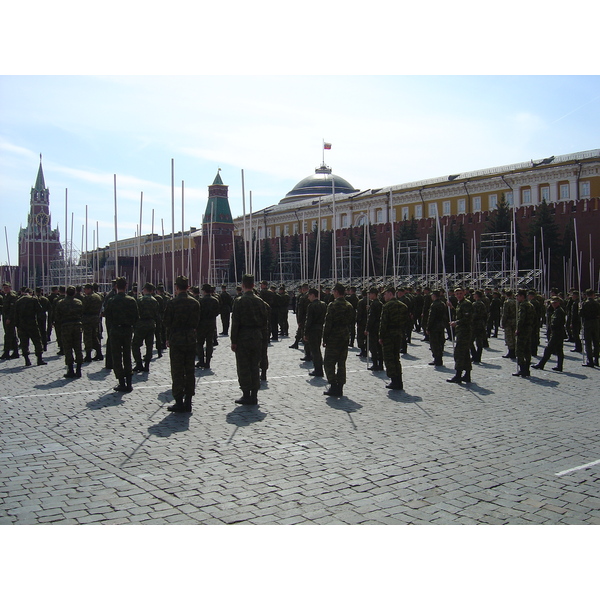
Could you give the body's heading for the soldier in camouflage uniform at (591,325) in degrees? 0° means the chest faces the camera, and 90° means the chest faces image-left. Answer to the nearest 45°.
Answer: approximately 135°

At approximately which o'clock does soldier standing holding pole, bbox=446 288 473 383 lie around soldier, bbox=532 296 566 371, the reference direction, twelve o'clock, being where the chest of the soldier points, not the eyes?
The soldier standing holding pole is roughly at 10 o'clock from the soldier.

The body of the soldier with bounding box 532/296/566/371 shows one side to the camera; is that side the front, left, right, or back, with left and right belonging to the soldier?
left

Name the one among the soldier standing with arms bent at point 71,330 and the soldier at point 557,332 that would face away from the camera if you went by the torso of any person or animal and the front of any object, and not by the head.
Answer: the soldier standing with arms bent

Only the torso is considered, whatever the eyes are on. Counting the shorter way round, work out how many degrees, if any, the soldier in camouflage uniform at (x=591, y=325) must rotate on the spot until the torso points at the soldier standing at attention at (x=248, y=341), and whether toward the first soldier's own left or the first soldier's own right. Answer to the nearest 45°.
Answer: approximately 90° to the first soldier's own left

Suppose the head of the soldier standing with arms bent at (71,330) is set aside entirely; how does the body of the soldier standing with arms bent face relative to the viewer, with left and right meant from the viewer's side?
facing away from the viewer

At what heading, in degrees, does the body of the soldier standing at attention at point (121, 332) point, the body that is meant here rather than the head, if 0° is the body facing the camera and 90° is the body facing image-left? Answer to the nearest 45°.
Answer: approximately 180°

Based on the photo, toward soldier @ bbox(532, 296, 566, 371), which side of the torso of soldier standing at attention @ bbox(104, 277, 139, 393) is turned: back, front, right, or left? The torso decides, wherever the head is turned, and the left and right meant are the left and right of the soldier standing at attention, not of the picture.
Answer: right

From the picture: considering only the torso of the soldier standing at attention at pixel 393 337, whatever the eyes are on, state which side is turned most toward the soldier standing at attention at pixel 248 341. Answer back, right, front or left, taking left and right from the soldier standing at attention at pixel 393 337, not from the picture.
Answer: left

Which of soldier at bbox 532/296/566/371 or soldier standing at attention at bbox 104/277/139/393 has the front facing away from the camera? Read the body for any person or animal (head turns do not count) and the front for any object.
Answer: the soldier standing at attention
